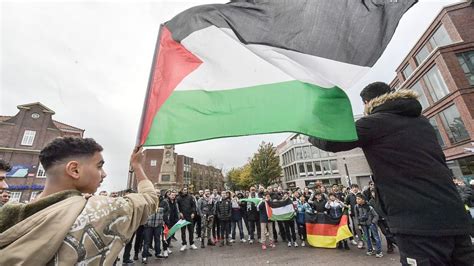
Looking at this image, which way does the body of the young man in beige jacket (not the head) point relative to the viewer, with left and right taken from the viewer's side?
facing away from the viewer and to the right of the viewer

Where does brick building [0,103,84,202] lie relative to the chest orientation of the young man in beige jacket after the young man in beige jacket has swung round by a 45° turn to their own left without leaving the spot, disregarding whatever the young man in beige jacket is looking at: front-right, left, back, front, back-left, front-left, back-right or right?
front

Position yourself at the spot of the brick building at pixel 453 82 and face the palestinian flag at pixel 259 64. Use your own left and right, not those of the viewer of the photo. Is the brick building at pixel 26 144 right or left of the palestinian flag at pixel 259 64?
right

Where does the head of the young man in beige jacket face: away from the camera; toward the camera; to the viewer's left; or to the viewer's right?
to the viewer's right
